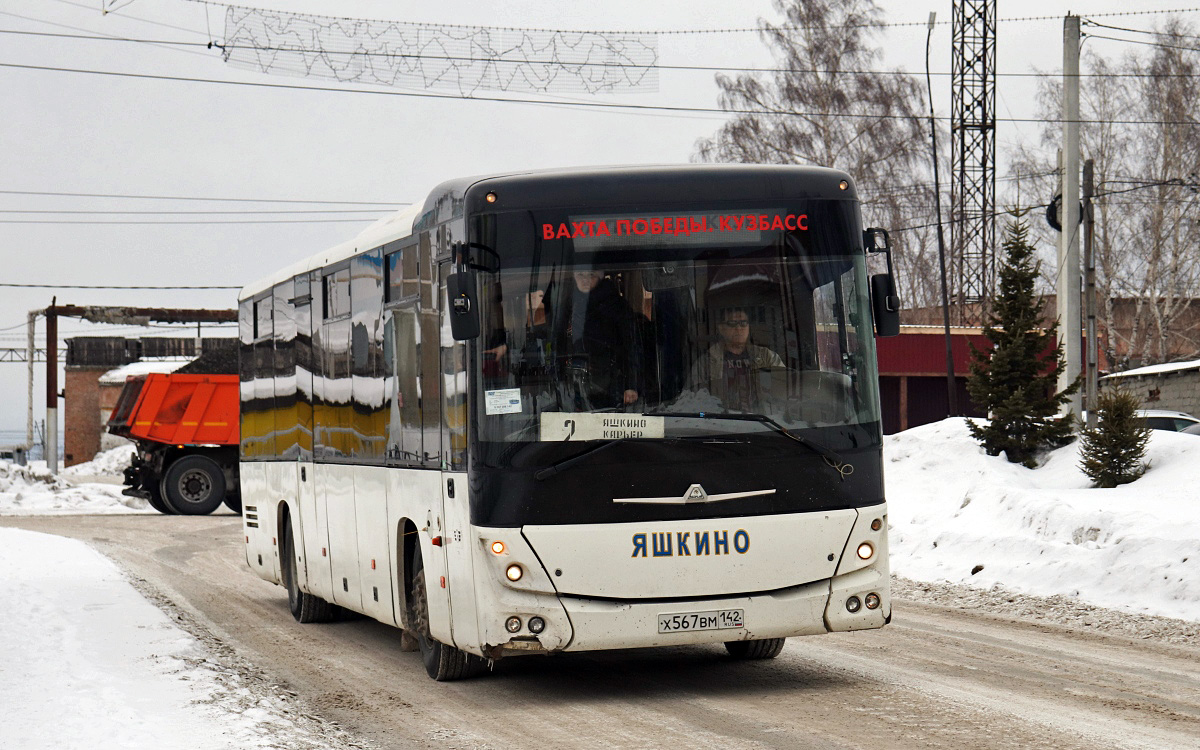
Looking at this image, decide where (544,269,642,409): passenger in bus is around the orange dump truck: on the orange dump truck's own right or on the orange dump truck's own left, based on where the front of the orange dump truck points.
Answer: on the orange dump truck's own right

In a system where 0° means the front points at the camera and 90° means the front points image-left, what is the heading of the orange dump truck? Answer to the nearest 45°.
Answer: approximately 270°

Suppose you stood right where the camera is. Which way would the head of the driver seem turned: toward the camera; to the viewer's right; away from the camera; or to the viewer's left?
toward the camera

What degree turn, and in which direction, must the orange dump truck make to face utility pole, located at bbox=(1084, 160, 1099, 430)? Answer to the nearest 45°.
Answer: approximately 45° to its right

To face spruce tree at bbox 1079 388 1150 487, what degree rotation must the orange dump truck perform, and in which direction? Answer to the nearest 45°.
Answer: approximately 45° to its right

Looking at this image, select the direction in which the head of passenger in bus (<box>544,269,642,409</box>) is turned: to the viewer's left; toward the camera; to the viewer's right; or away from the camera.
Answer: toward the camera

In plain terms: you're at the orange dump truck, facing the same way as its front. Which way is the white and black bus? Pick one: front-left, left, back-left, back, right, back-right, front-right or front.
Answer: right

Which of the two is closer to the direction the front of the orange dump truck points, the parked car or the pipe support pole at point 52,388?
the parked car

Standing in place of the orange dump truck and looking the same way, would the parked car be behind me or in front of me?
in front

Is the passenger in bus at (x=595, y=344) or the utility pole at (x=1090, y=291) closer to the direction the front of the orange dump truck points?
the utility pole

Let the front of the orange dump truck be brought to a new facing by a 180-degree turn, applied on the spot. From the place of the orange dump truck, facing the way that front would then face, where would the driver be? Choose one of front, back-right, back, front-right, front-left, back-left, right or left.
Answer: left

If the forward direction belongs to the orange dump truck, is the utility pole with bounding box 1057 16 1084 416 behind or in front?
in front

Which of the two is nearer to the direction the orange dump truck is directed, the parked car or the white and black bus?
the parked car

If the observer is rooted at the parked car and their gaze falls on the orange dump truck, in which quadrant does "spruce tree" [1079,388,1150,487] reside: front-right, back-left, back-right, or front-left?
front-left
